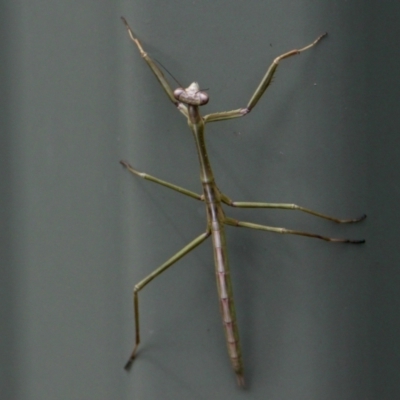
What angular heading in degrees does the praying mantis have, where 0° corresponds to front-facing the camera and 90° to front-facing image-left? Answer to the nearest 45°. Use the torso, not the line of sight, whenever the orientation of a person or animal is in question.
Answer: approximately 180°
